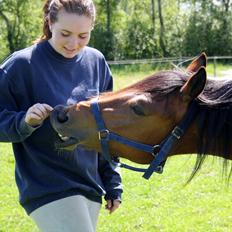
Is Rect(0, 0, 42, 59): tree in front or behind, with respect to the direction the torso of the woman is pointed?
behind

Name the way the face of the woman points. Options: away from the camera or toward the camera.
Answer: toward the camera

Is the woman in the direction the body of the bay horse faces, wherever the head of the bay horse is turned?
yes

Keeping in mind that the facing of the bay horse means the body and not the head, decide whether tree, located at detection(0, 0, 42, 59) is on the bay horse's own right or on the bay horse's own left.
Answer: on the bay horse's own right

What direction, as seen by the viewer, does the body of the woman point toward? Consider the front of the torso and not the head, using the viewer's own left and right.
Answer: facing the viewer and to the right of the viewer

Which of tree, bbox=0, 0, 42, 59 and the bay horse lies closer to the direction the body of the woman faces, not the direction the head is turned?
the bay horse

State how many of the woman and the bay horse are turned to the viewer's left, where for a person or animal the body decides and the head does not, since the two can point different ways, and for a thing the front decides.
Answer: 1

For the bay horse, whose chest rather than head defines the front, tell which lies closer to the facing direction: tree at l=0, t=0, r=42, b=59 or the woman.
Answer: the woman

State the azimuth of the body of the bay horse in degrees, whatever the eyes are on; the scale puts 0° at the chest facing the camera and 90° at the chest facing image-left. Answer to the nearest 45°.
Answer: approximately 90°
